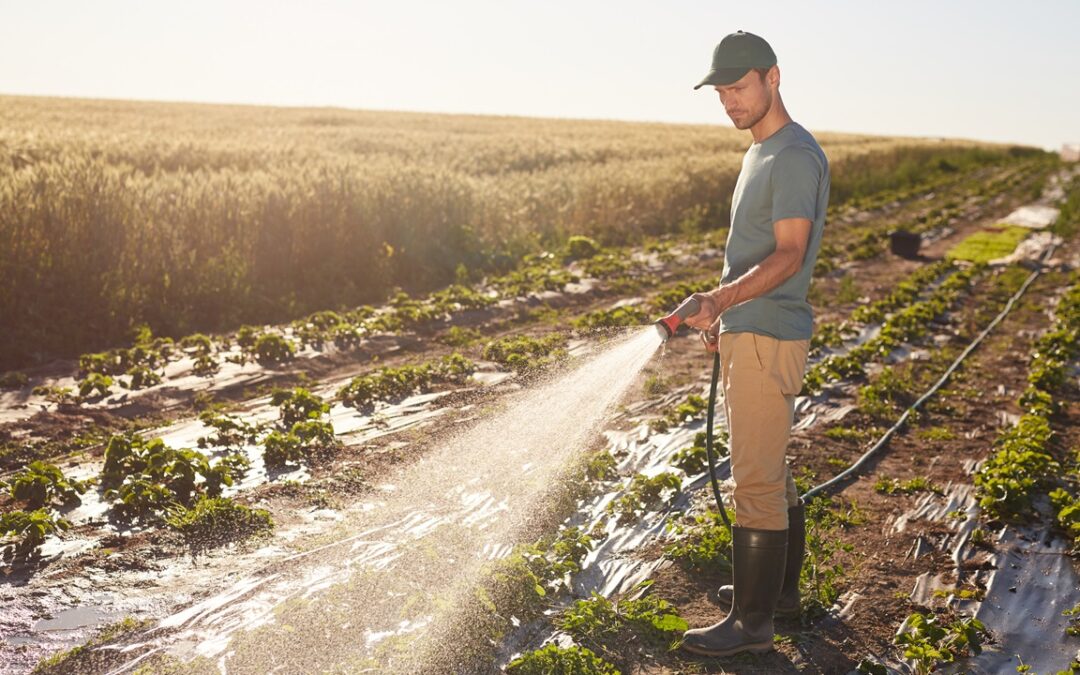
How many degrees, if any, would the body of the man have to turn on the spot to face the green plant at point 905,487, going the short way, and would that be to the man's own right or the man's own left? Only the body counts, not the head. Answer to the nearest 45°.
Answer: approximately 135° to the man's own right

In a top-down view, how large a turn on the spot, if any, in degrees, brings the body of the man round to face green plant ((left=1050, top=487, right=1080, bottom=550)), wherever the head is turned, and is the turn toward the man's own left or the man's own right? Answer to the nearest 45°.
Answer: approximately 135° to the man's own right

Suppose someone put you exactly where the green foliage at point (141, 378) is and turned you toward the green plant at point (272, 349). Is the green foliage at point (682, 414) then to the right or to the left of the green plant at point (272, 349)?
right

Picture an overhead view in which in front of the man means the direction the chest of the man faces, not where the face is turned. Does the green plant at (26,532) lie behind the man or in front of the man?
in front

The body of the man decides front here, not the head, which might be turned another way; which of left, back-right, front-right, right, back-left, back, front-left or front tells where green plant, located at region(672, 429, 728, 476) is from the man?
right

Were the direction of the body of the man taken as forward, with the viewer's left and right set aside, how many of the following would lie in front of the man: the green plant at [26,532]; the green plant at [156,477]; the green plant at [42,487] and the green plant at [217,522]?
4

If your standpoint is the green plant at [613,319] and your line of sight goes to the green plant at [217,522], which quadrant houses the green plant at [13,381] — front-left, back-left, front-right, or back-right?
front-right

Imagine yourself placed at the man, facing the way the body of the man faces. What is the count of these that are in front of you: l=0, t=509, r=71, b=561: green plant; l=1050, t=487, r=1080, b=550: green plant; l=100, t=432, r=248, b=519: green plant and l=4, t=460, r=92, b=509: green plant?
3

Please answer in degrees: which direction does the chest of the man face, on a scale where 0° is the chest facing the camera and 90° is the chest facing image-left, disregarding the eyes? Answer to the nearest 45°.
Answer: approximately 90°

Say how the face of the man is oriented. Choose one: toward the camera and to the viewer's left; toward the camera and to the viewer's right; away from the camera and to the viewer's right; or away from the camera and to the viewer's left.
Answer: toward the camera and to the viewer's left

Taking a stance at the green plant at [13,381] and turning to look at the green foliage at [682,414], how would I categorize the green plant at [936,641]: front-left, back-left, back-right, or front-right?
front-right

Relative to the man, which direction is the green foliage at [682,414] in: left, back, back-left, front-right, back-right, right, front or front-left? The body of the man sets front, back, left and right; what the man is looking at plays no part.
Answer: right

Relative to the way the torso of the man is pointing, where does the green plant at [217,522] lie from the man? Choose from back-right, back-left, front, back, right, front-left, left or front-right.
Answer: front
